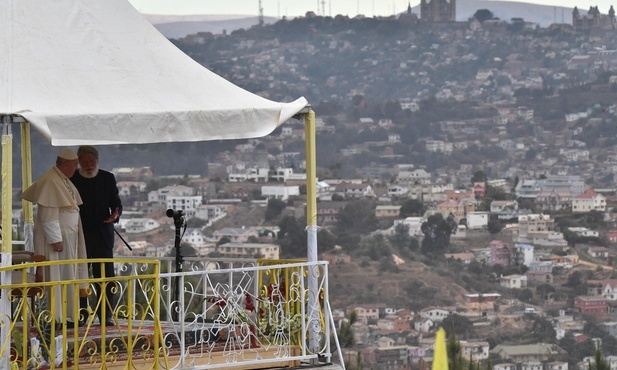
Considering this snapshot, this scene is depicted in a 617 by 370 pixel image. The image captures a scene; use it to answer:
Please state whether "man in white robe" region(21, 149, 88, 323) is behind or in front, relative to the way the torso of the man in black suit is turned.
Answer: in front

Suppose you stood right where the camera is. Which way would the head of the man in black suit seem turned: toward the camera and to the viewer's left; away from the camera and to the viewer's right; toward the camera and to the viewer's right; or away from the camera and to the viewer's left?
toward the camera and to the viewer's left
